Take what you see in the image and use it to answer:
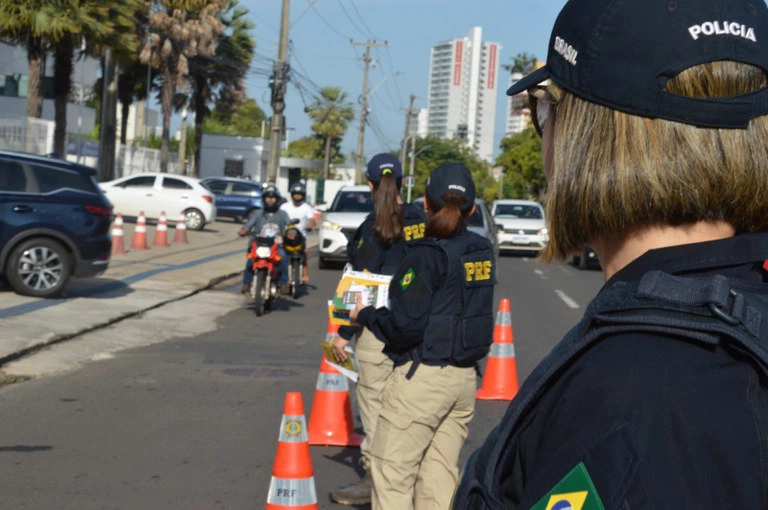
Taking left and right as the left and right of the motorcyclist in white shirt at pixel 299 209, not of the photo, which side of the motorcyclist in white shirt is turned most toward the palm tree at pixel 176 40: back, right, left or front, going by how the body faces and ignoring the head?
back

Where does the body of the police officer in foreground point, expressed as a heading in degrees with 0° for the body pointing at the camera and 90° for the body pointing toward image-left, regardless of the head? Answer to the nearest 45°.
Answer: approximately 135°

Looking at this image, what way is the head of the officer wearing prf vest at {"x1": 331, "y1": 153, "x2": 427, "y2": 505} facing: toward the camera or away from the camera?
away from the camera

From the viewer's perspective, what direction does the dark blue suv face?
to the viewer's left

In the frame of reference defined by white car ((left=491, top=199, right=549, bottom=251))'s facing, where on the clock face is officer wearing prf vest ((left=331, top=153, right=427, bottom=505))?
The officer wearing prf vest is roughly at 12 o'clock from the white car.

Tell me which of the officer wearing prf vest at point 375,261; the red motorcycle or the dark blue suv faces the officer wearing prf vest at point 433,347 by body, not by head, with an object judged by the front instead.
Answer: the red motorcycle

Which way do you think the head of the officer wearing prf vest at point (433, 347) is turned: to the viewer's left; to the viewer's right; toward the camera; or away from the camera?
away from the camera

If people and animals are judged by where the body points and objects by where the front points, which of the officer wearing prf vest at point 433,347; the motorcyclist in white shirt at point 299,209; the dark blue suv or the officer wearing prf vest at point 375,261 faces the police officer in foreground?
the motorcyclist in white shirt

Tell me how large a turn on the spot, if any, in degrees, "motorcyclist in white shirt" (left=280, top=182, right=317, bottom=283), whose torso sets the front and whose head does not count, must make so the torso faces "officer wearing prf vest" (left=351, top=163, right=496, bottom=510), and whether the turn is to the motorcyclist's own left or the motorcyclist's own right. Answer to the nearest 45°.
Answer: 0° — they already face them

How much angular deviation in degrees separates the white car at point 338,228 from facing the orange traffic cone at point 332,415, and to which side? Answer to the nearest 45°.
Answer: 0° — it already faces it

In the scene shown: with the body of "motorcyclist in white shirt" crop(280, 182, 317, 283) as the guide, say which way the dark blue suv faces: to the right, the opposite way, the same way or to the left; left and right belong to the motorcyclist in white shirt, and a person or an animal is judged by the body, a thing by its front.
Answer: to the right
